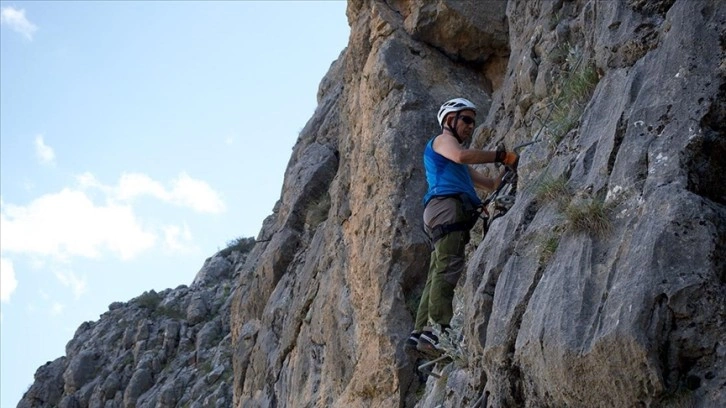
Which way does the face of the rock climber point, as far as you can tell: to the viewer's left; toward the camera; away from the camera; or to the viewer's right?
to the viewer's right

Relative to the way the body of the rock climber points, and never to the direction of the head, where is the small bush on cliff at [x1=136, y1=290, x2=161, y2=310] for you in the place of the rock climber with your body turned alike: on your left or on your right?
on your left

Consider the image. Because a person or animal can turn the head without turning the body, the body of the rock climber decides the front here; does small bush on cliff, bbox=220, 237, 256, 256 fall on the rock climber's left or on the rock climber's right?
on the rock climber's left

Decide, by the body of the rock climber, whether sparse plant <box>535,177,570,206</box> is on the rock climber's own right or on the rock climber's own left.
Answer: on the rock climber's own right

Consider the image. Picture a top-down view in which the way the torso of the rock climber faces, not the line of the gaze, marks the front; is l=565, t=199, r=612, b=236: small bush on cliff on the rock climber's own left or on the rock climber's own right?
on the rock climber's own right

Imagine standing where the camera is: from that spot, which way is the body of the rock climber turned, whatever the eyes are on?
to the viewer's right
